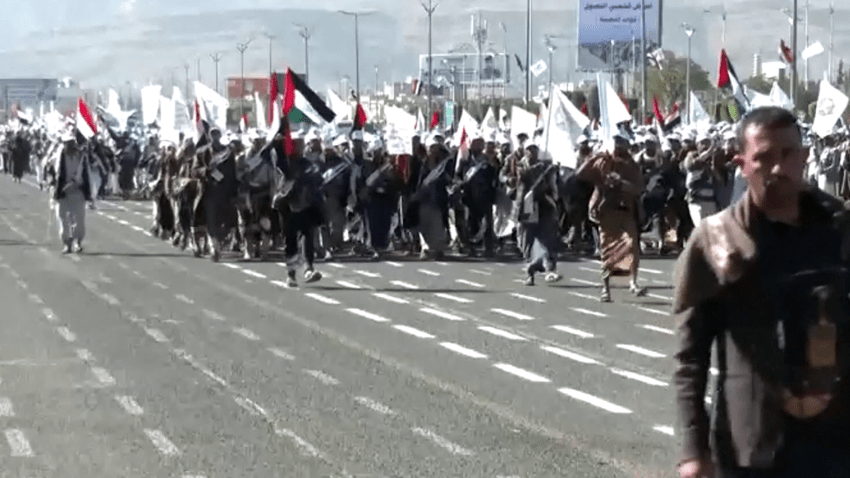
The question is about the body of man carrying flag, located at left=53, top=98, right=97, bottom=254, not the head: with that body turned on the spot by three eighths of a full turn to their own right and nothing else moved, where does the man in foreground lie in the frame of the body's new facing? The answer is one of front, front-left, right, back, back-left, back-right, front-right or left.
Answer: back-left

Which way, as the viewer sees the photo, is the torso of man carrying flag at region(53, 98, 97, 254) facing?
toward the camera
